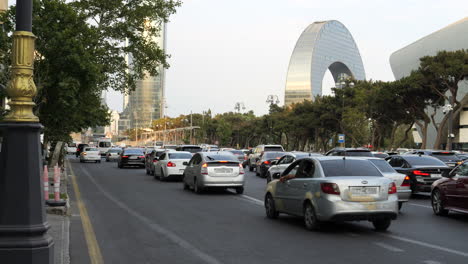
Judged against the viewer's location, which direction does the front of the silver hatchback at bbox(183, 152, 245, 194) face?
facing away from the viewer and to the left of the viewer

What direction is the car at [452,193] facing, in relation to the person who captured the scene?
facing away from the viewer and to the left of the viewer

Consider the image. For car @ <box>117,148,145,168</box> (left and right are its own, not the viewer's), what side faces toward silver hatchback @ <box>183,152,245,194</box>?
back

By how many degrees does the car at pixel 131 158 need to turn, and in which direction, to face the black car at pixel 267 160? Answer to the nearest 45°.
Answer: approximately 135° to its right

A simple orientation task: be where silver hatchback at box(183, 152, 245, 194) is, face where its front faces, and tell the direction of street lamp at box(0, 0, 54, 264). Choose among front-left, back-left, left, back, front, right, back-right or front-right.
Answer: back-left

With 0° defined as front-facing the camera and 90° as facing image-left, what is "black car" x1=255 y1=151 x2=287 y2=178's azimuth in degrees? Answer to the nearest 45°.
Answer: approximately 135°

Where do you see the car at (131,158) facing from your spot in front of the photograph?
facing away from the viewer

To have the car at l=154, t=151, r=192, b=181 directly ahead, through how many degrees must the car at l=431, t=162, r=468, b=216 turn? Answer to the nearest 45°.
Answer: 0° — it already faces it

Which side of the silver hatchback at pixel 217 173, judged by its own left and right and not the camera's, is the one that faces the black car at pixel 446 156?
right

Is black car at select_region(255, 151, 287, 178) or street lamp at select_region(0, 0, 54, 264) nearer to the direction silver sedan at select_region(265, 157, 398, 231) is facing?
the black car

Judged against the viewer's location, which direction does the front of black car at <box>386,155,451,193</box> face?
facing away from the viewer and to the left of the viewer
